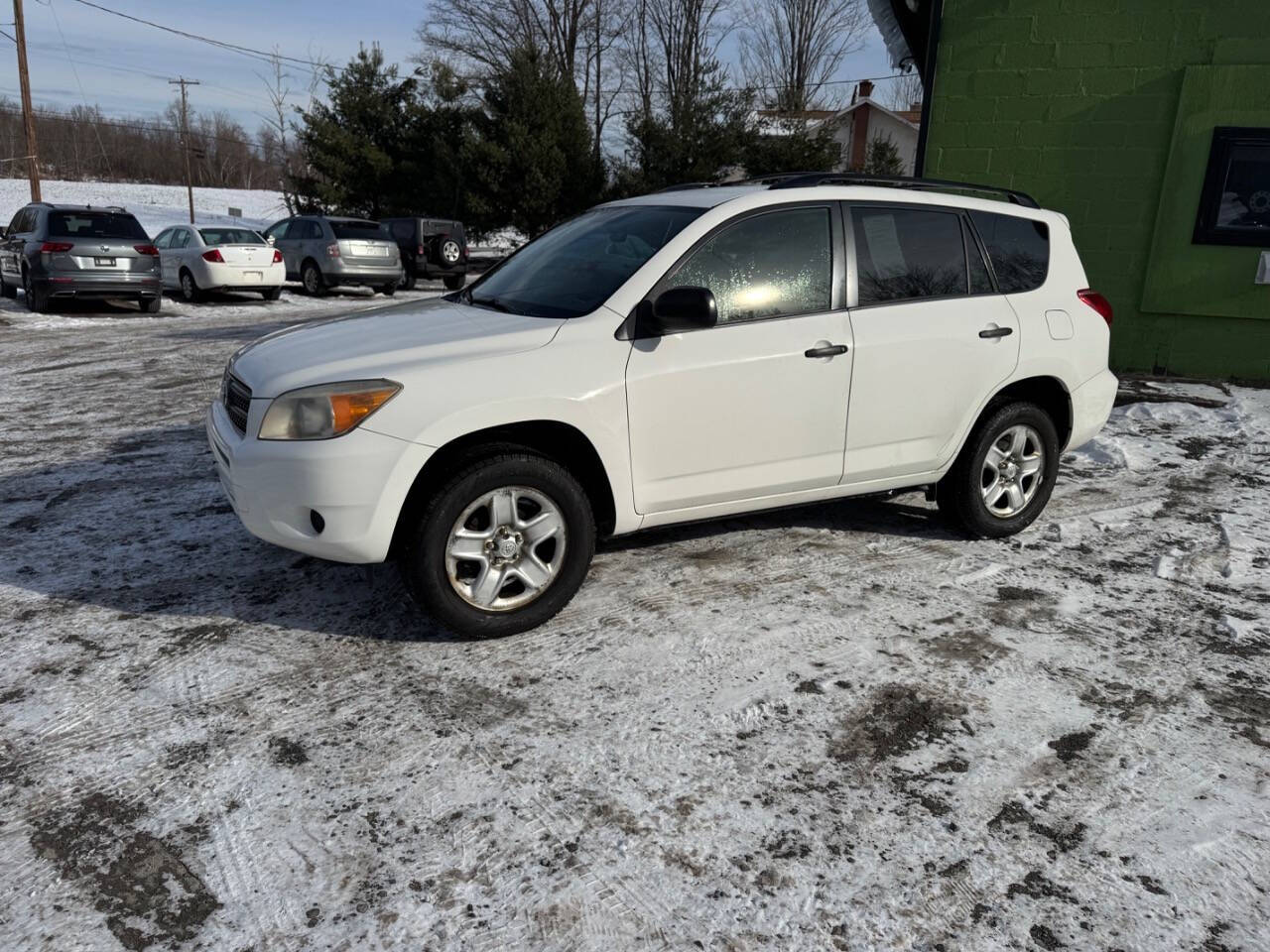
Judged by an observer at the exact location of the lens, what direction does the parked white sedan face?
facing away from the viewer and to the left of the viewer

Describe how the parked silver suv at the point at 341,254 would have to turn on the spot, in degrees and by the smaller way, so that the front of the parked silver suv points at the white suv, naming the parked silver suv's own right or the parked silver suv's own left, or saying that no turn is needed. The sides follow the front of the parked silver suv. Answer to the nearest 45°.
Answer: approximately 135° to the parked silver suv's own left

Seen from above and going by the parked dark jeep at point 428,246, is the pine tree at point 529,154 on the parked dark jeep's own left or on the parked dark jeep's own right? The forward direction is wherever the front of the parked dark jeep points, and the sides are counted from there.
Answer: on the parked dark jeep's own right

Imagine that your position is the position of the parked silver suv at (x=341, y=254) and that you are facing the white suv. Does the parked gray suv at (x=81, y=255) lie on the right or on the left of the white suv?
right

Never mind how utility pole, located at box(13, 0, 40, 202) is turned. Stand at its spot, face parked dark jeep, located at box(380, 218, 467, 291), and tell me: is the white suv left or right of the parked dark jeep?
right

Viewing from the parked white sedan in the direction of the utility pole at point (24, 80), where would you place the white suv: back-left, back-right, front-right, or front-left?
back-left

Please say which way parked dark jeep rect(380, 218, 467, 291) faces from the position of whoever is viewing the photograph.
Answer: facing away from the viewer and to the left of the viewer

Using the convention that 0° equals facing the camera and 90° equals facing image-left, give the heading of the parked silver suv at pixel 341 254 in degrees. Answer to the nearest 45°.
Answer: approximately 135°

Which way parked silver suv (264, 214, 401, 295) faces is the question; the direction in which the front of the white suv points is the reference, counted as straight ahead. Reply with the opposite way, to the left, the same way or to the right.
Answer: to the right
